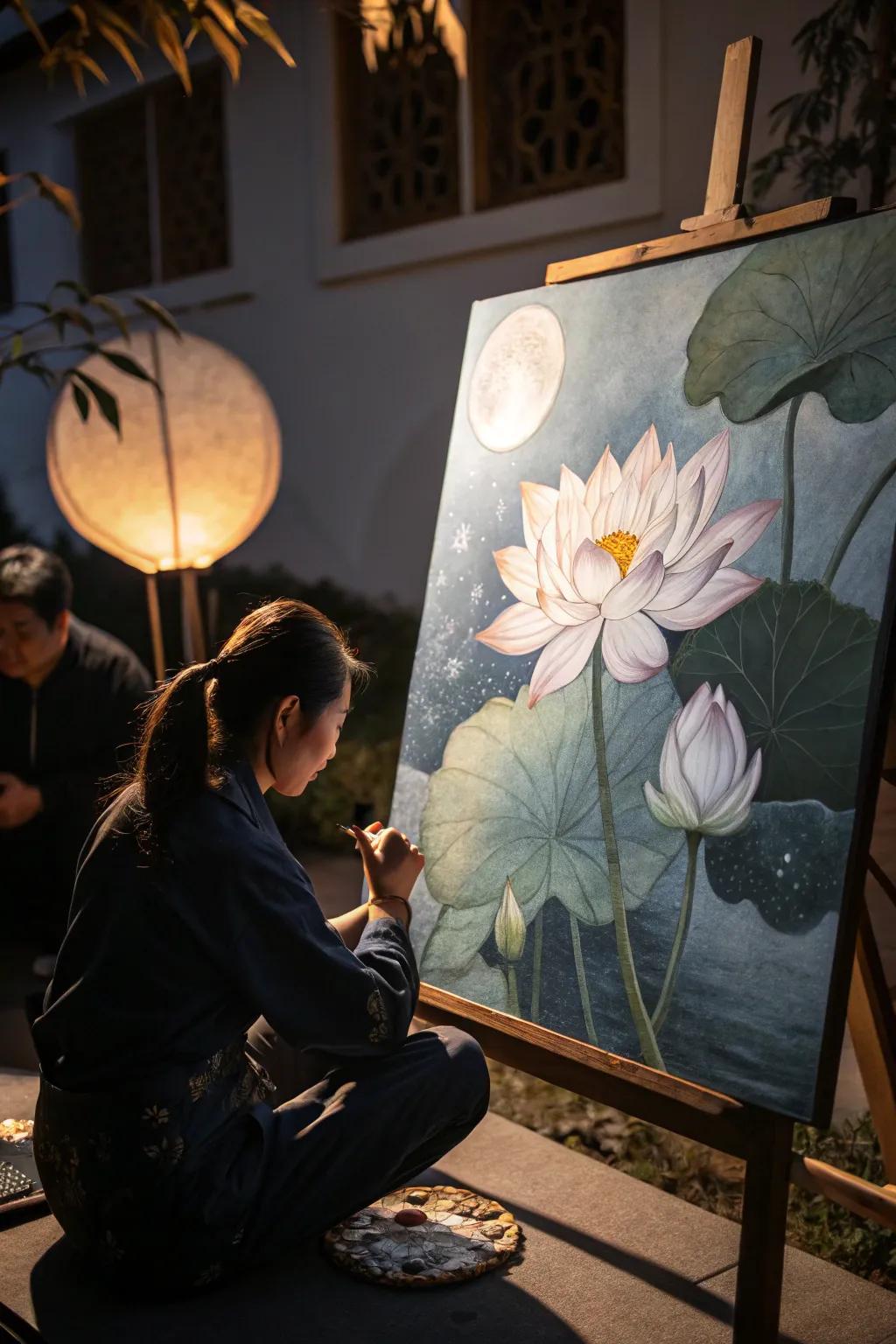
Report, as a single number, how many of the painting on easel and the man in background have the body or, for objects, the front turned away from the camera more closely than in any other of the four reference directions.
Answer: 0

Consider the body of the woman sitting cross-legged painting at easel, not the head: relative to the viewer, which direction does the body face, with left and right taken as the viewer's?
facing away from the viewer and to the right of the viewer

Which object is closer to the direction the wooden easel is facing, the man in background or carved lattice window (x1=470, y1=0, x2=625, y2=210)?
the man in background

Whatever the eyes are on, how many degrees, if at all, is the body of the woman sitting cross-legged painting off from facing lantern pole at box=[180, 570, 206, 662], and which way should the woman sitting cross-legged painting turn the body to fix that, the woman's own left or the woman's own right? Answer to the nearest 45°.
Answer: approximately 45° to the woman's own left

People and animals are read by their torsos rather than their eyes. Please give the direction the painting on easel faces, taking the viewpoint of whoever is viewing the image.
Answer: facing the viewer and to the left of the viewer

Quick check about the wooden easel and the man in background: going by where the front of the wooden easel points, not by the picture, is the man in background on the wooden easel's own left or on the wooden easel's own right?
on the wooden easel's own right

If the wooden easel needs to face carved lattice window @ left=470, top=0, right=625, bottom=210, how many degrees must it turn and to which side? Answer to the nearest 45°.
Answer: approximately 135° to its right

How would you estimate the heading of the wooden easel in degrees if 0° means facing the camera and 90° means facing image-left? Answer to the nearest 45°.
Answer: approximately 45°

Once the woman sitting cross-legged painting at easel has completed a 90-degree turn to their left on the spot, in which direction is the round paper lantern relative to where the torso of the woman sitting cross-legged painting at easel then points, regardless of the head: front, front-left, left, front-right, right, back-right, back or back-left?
front-right

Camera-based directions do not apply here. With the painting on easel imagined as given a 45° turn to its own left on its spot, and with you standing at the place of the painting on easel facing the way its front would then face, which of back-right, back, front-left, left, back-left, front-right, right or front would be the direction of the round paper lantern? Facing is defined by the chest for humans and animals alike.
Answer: back-right

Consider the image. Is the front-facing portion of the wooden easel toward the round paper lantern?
no

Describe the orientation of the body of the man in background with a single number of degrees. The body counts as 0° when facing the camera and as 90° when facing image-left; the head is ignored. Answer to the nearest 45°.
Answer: approximately 45°

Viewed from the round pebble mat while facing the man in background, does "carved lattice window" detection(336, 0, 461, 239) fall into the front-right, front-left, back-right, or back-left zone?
front-right

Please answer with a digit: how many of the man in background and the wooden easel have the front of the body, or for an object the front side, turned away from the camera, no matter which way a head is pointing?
0
